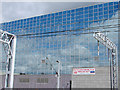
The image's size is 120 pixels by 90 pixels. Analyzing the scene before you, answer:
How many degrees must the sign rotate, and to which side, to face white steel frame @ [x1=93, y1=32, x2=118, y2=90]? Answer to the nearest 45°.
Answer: approximately 45° to its left

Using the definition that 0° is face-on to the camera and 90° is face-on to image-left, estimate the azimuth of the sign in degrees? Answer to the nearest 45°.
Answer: approximately 0°

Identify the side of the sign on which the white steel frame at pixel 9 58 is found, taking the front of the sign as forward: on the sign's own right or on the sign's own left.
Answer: on the sign's own right
